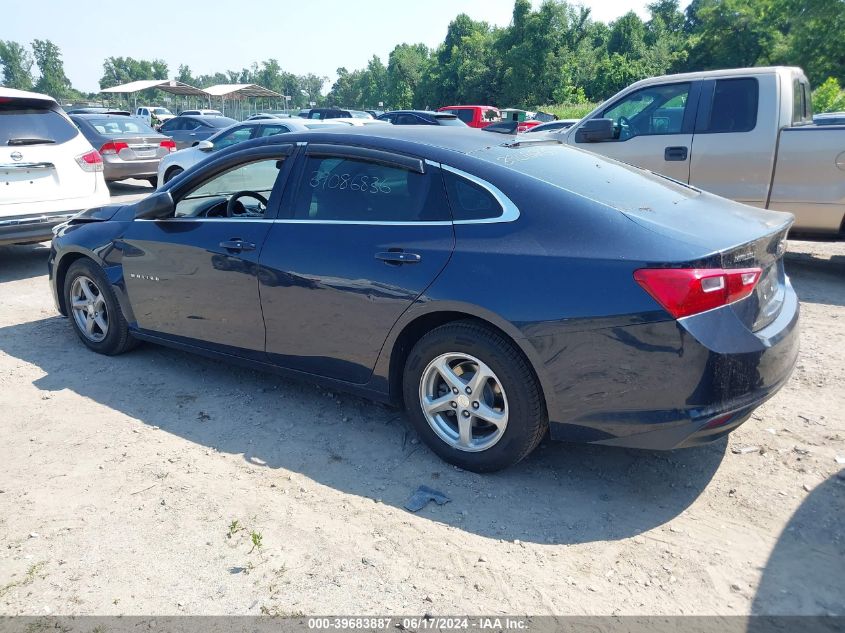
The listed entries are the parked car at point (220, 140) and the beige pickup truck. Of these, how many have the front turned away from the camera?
0

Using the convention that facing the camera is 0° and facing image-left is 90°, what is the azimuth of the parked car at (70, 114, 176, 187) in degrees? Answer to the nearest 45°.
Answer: approximately 135°

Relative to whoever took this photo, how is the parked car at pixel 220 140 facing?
facing to the left of the viewer

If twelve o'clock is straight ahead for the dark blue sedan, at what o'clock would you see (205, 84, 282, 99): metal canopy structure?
The metal canopy structure is roughly at 1 o'clock from the dark blue sedan.

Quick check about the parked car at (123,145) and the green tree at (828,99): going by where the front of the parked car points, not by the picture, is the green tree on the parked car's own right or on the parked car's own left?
on the parked car's own right

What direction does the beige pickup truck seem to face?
to the viewer's left

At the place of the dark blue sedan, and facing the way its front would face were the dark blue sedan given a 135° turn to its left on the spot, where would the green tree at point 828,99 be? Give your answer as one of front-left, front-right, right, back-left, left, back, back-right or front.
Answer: back-left

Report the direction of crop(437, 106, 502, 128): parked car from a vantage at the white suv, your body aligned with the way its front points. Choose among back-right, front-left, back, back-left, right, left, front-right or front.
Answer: front-right

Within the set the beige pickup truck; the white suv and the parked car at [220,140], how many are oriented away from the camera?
1

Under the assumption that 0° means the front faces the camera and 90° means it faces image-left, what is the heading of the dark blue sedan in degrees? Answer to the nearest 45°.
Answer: approximately 135°

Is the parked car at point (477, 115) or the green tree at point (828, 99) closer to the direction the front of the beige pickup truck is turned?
the parked car

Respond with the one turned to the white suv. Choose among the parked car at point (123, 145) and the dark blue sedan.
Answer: the dark blue sedan

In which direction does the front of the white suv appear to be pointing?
away from the camera

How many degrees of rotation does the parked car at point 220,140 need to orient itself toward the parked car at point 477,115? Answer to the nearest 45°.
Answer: approximately 135° to its right

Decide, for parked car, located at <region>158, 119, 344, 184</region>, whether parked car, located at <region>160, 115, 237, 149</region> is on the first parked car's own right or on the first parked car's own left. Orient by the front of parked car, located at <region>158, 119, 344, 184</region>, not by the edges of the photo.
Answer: on the first parked car's own right

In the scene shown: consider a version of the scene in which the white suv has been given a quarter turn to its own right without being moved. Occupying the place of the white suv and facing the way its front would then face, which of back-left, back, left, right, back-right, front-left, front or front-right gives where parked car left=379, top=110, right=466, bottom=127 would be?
front-left

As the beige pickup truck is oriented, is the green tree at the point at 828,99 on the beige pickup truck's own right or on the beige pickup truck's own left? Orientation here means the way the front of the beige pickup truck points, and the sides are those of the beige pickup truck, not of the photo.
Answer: on the beige pickup truck's own right

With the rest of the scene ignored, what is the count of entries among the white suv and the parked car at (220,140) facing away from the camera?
1

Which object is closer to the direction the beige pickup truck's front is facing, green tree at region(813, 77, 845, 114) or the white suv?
the white suv

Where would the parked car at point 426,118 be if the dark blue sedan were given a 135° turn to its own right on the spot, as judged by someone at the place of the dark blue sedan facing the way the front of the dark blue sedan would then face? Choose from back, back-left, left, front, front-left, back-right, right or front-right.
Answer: left
